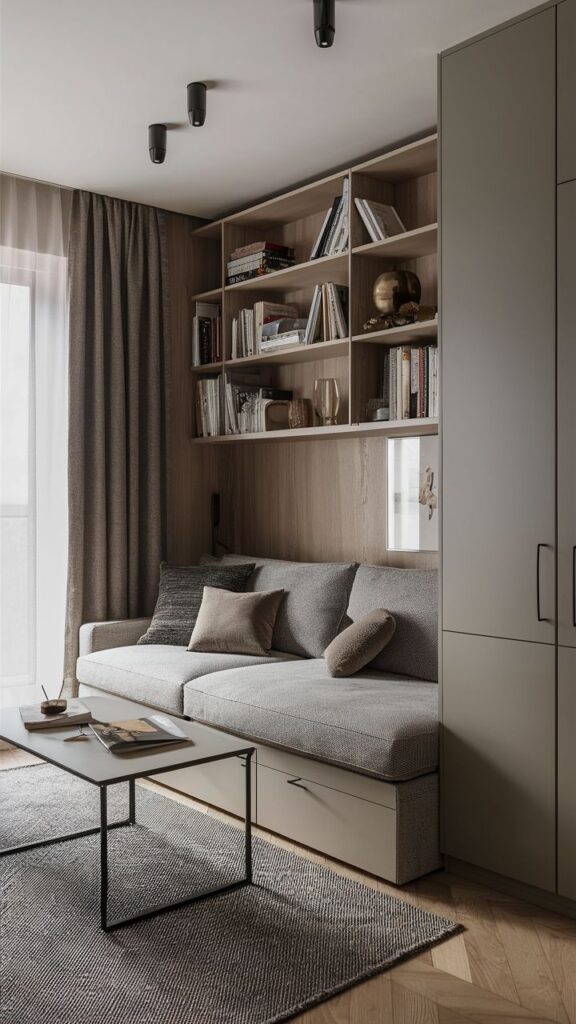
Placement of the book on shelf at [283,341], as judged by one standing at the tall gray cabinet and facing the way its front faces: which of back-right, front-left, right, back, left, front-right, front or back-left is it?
right

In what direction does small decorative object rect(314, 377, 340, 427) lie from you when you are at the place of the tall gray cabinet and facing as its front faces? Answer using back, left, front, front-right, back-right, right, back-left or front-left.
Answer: right

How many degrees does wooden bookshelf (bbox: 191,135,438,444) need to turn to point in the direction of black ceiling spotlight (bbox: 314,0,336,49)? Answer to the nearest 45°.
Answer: approximately 45° to its left

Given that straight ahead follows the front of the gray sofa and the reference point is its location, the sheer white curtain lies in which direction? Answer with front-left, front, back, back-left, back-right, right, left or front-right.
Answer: right

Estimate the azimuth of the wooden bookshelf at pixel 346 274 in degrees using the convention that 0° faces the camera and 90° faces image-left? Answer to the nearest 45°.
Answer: approximately 45°
